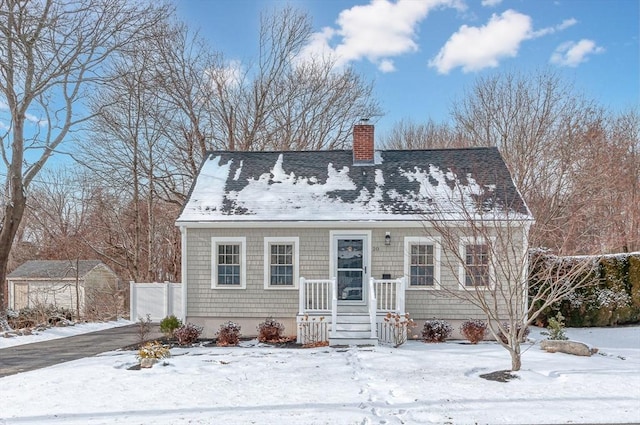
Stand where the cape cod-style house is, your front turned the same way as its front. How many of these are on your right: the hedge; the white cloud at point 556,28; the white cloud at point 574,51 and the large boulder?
0

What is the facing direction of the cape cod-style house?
toward the camera

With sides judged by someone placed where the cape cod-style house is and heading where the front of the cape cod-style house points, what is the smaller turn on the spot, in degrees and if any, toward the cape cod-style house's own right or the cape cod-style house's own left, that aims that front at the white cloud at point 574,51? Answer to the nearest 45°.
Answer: approximately 135° to the cape cod-style house's own left

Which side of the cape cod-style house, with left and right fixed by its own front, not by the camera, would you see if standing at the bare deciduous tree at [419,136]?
back

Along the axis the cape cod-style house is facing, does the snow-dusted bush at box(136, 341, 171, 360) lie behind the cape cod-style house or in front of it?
in front

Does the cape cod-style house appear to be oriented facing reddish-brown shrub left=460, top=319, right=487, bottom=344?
no

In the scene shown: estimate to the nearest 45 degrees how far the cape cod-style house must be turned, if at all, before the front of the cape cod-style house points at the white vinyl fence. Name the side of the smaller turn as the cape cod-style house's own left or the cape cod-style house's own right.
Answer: approximately 135° to the cape cod-style house's own right

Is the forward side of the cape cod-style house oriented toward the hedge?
no
